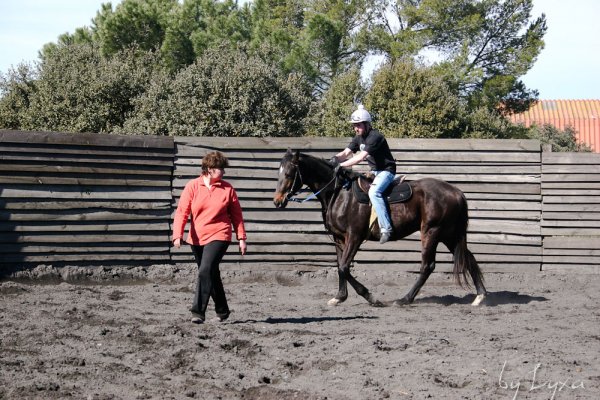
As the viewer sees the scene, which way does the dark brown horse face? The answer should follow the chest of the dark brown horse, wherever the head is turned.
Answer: to the viewer's left

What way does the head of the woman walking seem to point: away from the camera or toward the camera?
toward the camera

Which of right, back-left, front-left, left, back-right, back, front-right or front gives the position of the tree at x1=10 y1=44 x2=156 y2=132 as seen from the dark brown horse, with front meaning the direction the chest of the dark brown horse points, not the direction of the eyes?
front-right

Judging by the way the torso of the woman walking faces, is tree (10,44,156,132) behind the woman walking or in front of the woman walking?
behind

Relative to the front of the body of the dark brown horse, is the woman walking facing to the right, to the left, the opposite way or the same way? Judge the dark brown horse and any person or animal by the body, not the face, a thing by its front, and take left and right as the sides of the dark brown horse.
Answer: to the left

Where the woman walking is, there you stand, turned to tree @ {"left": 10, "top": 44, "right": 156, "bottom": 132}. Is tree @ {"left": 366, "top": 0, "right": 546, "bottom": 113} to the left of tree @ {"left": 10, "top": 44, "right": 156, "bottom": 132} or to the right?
right

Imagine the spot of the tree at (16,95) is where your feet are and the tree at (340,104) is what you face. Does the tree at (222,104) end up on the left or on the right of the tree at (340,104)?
right

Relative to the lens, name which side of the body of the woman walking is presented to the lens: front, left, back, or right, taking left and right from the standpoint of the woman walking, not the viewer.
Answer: front

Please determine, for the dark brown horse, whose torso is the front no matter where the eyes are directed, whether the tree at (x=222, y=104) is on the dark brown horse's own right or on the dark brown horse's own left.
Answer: on the dark brown horse's own right

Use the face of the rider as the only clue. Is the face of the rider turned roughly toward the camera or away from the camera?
toward the camera

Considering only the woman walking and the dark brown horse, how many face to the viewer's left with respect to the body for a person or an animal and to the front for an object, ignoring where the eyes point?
1

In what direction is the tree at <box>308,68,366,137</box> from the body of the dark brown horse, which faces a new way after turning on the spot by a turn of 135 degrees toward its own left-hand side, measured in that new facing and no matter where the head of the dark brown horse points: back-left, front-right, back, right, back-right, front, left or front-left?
back-left
